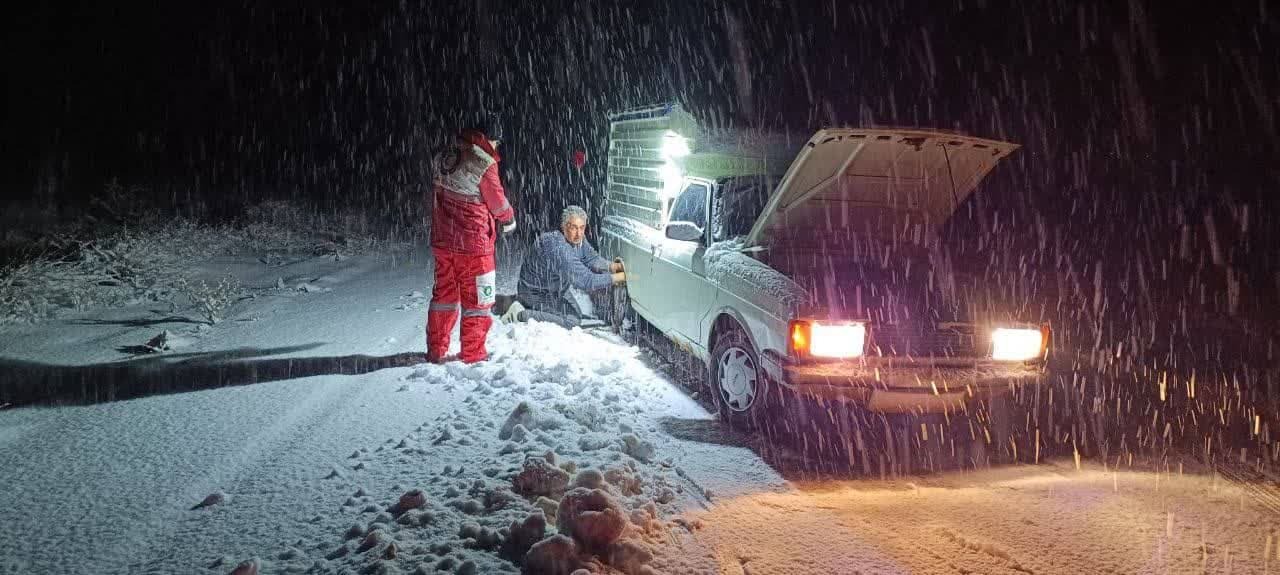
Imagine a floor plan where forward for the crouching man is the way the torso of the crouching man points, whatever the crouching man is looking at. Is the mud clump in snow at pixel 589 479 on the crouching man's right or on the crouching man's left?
on the crouching man's right

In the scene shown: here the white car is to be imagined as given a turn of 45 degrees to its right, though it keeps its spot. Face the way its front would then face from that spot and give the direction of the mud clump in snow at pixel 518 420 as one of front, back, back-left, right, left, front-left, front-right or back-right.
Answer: front-right

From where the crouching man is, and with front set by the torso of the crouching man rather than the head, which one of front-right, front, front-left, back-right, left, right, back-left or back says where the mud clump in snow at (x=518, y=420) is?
right

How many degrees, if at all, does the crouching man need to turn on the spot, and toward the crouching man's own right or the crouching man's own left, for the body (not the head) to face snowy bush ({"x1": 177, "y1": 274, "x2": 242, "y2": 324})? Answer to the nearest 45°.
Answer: approximately 180°

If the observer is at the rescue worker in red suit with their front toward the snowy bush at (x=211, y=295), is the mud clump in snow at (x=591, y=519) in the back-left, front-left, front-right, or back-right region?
back-left

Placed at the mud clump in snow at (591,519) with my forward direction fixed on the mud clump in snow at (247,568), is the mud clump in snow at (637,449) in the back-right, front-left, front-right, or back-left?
back-right

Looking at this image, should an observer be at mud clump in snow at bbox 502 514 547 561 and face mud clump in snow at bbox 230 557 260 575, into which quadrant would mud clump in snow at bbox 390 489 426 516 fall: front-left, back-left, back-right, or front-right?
front-right

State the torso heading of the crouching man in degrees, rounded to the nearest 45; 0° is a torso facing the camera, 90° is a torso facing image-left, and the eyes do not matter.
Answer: approximately 270°

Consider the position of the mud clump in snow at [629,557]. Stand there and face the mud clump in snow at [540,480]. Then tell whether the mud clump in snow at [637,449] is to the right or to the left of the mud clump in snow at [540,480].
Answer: right

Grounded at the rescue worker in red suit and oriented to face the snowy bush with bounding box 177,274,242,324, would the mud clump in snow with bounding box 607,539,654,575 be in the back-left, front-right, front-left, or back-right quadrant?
back-left

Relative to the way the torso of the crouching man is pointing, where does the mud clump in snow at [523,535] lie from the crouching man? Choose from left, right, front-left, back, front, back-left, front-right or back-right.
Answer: right

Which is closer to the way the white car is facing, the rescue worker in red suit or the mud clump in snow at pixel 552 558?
the mud clump in snow

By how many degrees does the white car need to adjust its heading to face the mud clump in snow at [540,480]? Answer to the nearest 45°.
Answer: approximately 90° to its right

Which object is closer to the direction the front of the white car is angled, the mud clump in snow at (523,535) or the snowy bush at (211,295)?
the mud clump in snow

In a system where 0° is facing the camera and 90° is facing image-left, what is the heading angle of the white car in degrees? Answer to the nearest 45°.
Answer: approximately 315°

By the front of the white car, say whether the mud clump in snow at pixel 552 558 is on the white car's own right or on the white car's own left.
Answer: on the white car's own right
